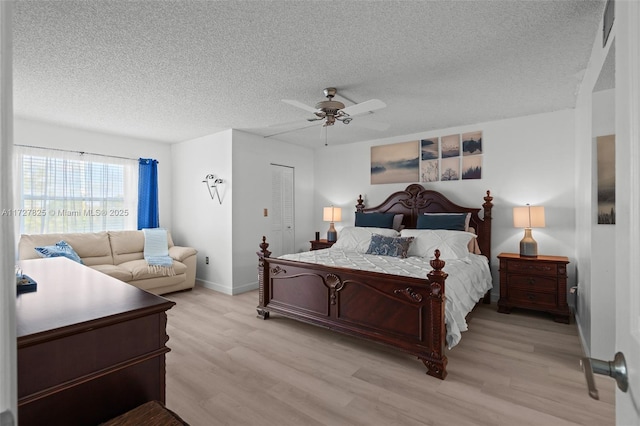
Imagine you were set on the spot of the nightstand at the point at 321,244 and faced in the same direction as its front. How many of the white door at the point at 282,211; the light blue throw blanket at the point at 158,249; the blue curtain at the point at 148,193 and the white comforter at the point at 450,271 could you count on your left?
1

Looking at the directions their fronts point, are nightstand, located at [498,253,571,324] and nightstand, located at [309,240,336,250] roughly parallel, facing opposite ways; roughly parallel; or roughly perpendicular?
roughly parallel

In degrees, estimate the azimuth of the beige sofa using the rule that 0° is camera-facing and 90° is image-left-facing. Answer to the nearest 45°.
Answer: approximately 315°

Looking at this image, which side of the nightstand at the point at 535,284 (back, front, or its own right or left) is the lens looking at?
front

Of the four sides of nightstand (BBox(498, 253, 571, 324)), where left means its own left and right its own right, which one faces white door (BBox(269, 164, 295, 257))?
right

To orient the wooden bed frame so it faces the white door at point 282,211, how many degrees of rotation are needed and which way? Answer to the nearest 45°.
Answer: approximately 90° to its right

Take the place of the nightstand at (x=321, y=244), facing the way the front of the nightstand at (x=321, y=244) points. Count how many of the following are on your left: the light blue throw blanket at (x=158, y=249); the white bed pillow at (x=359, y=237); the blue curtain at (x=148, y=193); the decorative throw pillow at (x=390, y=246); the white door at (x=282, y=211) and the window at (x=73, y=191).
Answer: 2

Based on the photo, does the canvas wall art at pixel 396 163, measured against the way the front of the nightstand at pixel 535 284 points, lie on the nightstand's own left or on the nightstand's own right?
on the nightstand's own right

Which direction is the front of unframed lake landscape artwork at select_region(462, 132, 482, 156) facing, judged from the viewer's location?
facing the viewer

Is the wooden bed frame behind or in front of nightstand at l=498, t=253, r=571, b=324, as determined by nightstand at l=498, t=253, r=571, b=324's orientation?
in front

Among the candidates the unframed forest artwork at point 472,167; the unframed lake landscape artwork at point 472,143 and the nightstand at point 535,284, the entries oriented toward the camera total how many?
3

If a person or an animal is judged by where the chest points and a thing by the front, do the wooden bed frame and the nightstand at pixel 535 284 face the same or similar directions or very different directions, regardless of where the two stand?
same or similar directions

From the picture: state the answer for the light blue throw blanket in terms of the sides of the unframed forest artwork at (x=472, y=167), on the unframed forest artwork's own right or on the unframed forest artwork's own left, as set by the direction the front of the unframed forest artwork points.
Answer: on the unframed forest artwork's own right

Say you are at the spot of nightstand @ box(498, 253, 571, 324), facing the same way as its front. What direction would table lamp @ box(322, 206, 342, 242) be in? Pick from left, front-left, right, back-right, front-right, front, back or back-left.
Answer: right
